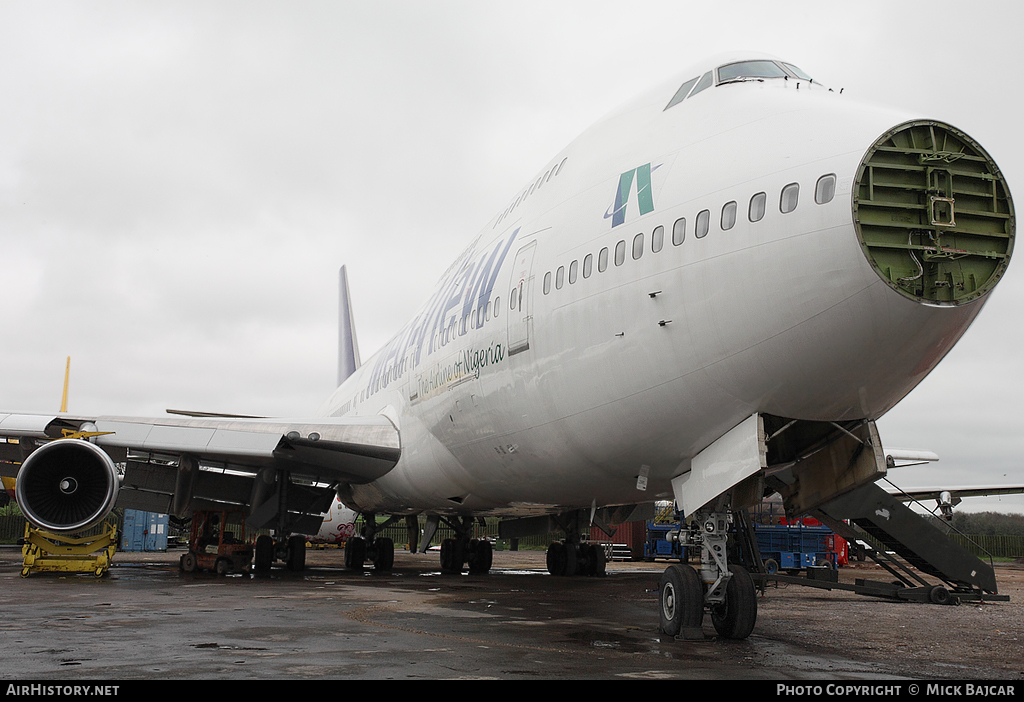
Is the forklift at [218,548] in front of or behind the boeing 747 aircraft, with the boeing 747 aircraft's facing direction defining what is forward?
behind

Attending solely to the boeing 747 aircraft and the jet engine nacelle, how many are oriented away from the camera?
0

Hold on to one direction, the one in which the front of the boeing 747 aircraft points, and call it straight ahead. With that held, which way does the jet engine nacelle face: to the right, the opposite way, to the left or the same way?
the same way

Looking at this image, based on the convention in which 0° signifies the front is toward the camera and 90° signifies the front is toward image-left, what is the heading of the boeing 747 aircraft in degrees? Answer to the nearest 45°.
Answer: approximately 315°

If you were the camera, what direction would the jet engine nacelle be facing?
facing the viewer

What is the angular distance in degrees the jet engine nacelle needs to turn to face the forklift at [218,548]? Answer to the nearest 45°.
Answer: approximately 135° to its left

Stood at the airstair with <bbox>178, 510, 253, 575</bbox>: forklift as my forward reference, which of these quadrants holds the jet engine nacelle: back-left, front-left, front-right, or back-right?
front-left
